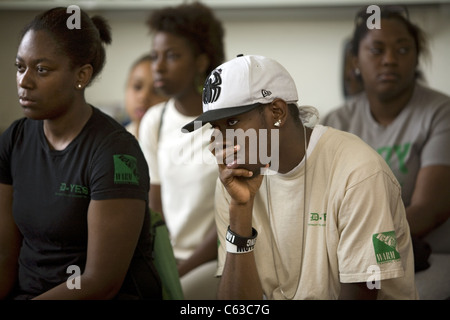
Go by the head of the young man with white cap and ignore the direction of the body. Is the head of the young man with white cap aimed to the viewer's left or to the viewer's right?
to the viewer's left

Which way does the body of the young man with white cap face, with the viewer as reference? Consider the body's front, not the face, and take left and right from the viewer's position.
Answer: facing the viewer and to the left of the viewer
